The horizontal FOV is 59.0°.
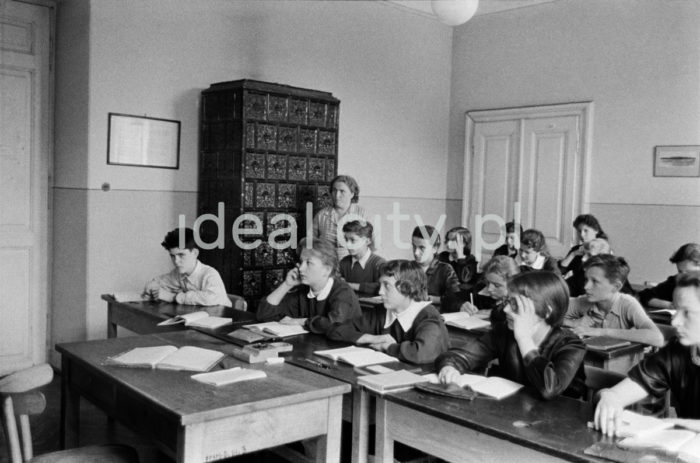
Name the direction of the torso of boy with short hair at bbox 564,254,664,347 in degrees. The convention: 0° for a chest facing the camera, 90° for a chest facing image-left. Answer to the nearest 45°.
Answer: approximately 45°

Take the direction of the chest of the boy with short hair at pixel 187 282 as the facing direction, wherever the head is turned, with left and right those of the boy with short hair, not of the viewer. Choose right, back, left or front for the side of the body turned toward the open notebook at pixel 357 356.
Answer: left

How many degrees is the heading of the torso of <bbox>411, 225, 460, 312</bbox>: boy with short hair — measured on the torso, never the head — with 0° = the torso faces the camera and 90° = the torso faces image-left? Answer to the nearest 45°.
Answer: approximately 45°

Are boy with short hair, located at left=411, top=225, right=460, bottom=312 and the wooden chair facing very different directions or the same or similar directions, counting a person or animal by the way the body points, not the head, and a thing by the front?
very different directions

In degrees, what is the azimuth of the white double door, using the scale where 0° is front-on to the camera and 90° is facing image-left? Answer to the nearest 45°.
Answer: approximately 45°
